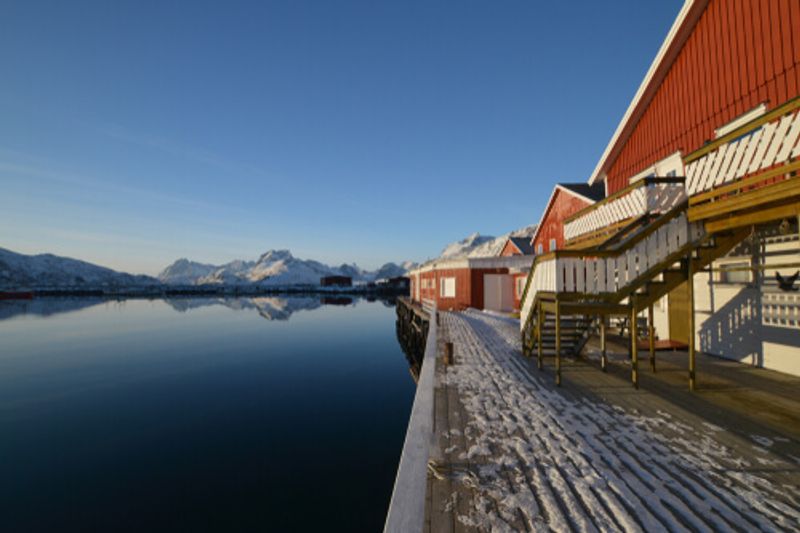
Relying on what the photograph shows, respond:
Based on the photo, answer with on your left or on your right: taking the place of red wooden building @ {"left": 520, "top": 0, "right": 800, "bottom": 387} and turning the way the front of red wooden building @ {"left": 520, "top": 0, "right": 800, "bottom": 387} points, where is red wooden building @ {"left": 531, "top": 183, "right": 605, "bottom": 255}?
on your right

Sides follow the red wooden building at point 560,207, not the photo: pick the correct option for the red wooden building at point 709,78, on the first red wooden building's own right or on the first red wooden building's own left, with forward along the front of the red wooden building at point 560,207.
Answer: on the first red wooden building's own left

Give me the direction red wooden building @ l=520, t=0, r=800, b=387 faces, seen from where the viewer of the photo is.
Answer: facing the viewer and to the left of the viewer

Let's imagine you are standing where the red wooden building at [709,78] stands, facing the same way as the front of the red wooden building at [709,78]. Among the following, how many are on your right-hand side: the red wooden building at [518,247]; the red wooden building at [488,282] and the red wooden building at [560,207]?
3

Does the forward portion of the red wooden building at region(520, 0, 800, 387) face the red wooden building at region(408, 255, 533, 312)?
no

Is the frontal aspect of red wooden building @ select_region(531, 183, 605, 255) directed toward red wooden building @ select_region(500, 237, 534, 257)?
no

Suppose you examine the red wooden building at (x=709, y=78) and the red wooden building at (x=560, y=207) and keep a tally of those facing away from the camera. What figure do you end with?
0

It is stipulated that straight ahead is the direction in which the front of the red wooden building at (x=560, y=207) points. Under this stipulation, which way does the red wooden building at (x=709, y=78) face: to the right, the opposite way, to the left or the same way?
the same way

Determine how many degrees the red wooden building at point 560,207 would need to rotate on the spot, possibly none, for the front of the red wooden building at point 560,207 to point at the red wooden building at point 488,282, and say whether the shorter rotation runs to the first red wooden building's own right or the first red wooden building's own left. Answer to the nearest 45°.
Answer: approximately 90° to the first red wooden building's own right

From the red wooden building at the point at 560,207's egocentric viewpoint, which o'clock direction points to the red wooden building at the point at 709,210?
the red wooden building at the point at 709,210 is roughly at 10 o'clock from the red wooden building at the point at 560,207.

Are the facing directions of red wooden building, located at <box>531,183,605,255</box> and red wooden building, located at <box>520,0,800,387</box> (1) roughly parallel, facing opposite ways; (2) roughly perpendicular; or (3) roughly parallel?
roughly parallel

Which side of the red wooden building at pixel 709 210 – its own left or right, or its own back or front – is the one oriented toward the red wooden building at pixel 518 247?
right

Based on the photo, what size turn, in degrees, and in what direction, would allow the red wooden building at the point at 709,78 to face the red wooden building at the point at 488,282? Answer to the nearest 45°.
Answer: approximately 90° to its right

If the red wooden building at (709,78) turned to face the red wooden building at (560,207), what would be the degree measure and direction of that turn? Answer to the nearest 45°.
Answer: approximately 90° to its right
